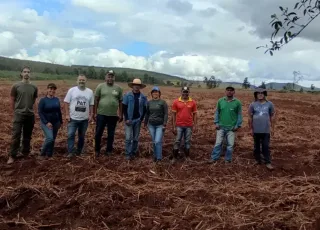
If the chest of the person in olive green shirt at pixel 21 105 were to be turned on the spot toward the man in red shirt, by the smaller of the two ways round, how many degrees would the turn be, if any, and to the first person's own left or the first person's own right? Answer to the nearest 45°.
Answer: approximately 90° to the first person's own left

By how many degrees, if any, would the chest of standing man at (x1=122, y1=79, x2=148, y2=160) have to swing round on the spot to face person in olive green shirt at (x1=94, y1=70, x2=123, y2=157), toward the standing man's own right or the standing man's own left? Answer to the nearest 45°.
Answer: approximately 90° to the standing man's own right

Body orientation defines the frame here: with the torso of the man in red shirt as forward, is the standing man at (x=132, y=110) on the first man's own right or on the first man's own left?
on the first man's own right

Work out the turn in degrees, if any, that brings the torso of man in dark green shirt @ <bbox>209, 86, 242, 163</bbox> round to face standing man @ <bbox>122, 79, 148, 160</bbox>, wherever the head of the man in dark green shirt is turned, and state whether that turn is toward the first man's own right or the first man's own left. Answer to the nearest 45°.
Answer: approximately 90° to the first man's own right

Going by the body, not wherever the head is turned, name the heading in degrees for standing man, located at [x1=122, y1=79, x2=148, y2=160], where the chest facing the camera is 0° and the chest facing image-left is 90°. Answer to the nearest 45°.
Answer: approximately 0°

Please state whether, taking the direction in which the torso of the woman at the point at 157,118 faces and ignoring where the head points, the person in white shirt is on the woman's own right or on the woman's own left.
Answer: on the woman's own right

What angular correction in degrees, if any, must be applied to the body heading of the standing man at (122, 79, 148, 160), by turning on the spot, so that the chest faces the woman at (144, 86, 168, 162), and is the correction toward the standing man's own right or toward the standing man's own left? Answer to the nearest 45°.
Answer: approximately 90° to the standing man's own left

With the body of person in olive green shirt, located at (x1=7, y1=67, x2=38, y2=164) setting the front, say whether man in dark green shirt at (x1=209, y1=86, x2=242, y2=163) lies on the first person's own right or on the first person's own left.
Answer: on the first person's own left
